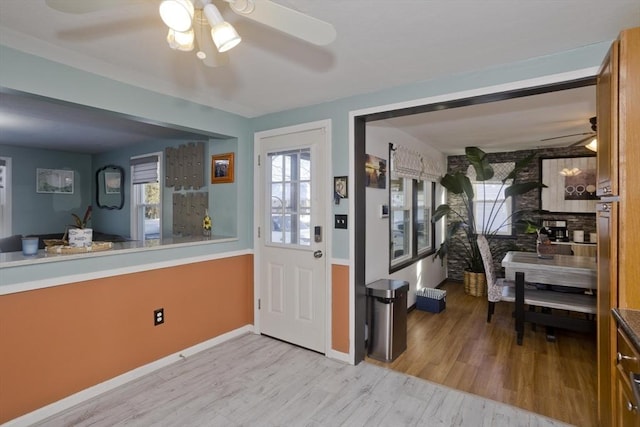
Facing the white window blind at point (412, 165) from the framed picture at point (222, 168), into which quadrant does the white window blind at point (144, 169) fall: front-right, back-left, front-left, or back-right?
back-left

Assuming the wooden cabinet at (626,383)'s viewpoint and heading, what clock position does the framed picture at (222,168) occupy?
The framed picture is roughly at 12 o'clock from the wooden cabinet.

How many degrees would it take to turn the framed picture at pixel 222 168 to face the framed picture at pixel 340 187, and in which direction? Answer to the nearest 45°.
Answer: approximately 90° to its left

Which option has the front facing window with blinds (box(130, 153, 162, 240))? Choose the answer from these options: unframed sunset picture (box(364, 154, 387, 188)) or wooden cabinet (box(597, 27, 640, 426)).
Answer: the wooden cabinet

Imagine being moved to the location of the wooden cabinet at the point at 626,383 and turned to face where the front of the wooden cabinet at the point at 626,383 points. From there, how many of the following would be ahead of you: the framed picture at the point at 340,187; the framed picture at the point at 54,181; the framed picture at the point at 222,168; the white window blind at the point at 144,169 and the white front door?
5

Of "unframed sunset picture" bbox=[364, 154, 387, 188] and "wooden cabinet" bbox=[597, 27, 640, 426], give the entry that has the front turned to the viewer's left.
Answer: the wooden cabinet

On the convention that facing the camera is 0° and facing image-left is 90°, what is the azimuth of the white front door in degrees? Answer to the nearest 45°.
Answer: approximately 45°

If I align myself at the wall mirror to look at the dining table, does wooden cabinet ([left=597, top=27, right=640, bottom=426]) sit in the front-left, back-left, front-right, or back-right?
front-right

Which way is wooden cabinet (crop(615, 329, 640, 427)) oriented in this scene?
to the viewer's left

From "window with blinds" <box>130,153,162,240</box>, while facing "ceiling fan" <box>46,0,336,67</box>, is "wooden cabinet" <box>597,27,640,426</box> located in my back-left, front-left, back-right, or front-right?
front-left

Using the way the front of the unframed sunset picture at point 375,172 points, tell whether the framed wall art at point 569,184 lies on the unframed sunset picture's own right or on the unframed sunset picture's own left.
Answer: on the unframed sunset picture's own left

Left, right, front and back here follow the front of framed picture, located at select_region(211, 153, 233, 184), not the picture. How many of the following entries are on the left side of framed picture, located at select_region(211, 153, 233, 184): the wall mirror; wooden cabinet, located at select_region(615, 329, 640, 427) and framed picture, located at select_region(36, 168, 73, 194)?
1

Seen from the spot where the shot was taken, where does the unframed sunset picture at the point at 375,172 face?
facing the viewer and to the right of the viewer

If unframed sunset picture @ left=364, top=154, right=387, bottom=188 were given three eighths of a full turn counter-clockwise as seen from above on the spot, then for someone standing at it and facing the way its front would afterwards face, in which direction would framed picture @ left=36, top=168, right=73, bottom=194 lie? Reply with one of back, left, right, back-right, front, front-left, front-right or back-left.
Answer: left

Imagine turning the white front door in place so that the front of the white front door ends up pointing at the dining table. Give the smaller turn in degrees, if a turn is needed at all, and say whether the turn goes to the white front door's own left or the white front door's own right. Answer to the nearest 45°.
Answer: approximately 135° to the white front door's own left

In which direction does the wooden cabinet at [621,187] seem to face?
to the viewer's left

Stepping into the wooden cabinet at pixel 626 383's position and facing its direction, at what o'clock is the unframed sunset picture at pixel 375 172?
The unframed sunset picture is roughly at 1 o'clock from the wooden cabinet.

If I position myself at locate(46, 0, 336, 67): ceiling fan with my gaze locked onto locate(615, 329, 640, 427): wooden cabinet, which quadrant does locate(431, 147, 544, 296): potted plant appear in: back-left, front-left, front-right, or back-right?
front-left
